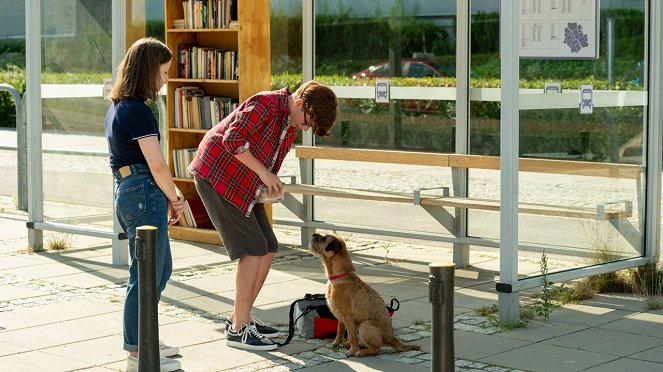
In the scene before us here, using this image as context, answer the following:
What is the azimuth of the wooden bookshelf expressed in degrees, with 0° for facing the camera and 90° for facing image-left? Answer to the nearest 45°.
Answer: approximately 45°

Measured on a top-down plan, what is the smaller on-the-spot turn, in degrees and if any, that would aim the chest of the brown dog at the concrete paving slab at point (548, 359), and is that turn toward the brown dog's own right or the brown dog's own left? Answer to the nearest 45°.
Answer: approximately 180°

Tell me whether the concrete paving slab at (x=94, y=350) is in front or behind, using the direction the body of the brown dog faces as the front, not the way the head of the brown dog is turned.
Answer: in front

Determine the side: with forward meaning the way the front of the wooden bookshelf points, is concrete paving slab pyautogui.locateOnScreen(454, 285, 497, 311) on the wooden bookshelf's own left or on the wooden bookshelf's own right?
on the wooden bookshelf's own left

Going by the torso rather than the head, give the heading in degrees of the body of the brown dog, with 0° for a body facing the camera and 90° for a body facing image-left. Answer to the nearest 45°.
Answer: approximately 90°

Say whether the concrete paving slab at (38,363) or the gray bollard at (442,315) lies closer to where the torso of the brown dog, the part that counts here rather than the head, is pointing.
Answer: the concrete paving slab

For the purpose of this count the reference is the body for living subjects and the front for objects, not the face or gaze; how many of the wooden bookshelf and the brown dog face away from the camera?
0

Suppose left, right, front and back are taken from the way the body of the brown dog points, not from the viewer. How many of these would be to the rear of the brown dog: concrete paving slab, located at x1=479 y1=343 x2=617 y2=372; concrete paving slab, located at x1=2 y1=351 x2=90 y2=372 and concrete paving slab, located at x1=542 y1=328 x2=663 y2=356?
2

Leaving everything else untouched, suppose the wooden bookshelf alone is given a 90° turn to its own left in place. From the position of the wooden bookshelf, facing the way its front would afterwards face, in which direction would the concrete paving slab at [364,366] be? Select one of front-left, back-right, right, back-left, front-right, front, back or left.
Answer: front-right

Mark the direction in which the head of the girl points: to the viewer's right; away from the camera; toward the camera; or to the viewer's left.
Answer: to the viewer's right

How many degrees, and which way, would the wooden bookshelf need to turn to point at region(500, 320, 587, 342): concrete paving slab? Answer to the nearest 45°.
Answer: approximately 90° to its left

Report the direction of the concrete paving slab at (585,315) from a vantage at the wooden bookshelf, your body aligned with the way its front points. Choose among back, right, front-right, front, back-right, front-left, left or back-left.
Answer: left
